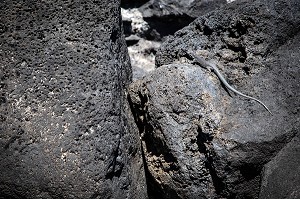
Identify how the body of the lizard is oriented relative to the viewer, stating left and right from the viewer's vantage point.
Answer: facing away from the viewer and to the left of the viewer

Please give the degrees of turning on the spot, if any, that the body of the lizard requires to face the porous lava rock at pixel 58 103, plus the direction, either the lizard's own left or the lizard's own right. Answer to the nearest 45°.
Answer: approximately 90° to the lizard's own left
